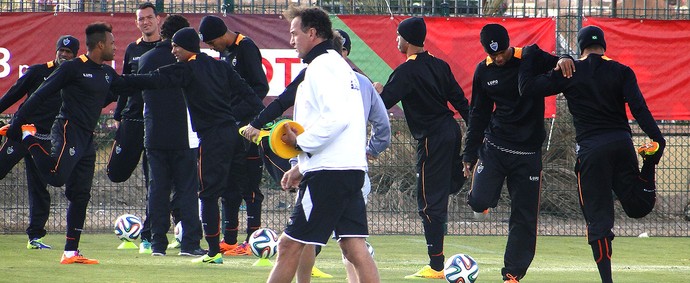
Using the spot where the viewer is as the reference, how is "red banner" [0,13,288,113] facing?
facing the viewer

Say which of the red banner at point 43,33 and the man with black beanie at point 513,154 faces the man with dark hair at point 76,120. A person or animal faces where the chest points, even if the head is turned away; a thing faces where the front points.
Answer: the red banner

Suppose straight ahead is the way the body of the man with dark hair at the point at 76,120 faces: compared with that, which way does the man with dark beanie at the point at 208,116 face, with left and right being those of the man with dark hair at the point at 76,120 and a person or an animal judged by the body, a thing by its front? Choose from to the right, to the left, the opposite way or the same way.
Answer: the opposite way

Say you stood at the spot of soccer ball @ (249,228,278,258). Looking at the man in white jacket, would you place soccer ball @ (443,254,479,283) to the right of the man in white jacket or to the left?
left

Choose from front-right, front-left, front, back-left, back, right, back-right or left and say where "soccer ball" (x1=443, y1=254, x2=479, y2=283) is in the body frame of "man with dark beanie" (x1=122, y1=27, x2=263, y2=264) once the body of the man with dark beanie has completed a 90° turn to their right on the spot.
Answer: right

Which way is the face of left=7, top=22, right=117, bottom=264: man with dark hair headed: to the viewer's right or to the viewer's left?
to the viewer's right

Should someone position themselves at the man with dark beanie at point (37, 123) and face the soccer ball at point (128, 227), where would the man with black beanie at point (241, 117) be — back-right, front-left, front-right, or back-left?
front-right

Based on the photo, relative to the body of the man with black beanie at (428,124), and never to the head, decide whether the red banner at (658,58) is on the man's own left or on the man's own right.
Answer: on the man's own right

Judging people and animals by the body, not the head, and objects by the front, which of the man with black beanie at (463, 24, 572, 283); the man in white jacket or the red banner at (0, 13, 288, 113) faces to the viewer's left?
the man in white jacket

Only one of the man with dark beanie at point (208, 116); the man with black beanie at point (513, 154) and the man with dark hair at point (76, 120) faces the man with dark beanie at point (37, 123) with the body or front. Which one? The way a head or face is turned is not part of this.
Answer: the man with dark beanie at point (208, 116)

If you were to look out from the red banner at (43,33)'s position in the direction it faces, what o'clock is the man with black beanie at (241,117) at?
The man with black beanie is roughly at 11 o'clock from the red banner.

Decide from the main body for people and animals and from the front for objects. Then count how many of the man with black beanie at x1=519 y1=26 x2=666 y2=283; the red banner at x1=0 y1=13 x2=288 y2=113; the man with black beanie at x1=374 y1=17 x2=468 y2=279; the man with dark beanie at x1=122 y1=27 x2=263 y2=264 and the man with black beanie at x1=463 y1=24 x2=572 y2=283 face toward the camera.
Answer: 2

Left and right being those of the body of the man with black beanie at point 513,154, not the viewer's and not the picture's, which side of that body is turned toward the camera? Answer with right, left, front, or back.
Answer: front

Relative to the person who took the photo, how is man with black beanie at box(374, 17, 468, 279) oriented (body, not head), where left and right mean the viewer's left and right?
facing away from the viewer and to the left of the viewer
